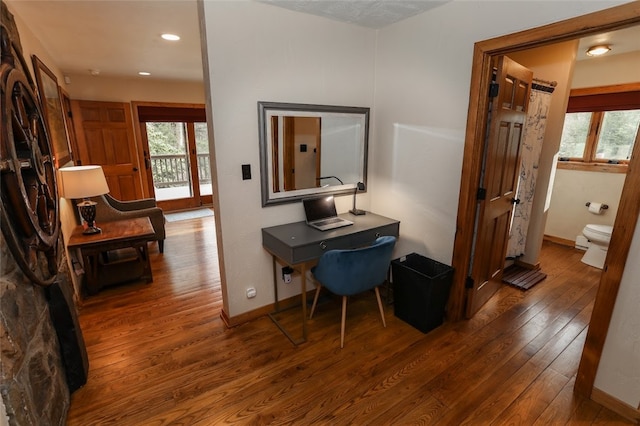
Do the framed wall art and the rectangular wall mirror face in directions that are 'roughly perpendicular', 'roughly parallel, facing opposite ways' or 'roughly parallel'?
roughly perpendicular

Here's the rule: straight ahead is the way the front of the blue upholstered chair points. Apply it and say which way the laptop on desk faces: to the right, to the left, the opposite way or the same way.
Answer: the opposite way

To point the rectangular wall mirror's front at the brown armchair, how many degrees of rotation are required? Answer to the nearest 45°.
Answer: approximately 180°

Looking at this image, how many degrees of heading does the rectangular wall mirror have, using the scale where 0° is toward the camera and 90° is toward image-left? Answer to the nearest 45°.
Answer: approximately 315°

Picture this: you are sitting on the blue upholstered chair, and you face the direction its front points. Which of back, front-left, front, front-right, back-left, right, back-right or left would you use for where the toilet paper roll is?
right

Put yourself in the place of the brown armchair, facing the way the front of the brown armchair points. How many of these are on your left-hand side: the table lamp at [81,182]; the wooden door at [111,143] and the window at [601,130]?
1

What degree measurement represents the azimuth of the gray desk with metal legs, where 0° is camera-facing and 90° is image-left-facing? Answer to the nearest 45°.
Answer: approximately 315°

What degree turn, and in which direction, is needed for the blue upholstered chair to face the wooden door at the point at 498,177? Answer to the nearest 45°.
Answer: approximately 90° to its right

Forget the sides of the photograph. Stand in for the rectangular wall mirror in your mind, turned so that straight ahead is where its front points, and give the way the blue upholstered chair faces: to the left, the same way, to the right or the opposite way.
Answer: the opposite way

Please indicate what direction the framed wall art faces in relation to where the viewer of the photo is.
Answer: facing to the right of the viewer

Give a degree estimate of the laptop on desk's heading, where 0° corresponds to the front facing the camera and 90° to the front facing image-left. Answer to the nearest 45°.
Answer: approximately 315°

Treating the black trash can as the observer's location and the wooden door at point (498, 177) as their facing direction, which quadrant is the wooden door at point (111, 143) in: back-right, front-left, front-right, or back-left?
back-left

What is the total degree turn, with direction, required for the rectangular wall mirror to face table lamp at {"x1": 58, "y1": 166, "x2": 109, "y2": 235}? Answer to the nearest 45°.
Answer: approximately 135° to its right

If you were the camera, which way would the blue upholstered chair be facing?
facing away from the viewer and to the left of the viewer

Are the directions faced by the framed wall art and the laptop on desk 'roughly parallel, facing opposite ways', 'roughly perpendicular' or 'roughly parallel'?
roughly perpendicular
